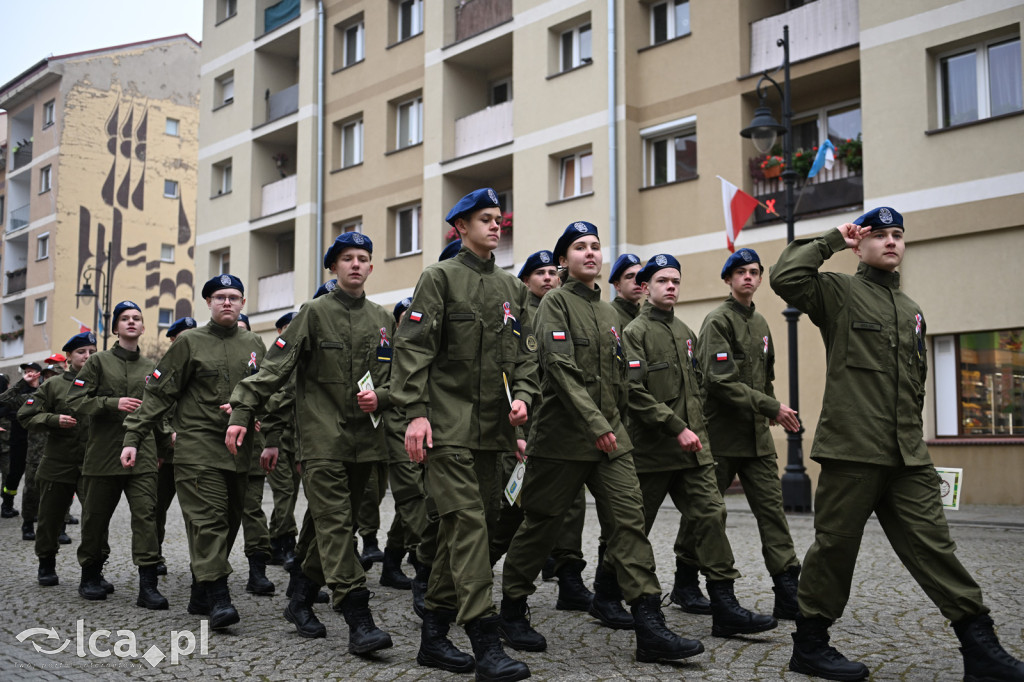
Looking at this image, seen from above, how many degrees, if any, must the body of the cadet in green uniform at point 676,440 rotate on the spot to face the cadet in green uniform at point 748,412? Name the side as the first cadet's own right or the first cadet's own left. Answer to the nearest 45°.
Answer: approximately 90° to the first cadet's own left

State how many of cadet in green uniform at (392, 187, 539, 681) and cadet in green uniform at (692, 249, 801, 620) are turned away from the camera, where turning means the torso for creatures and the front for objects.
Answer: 0
